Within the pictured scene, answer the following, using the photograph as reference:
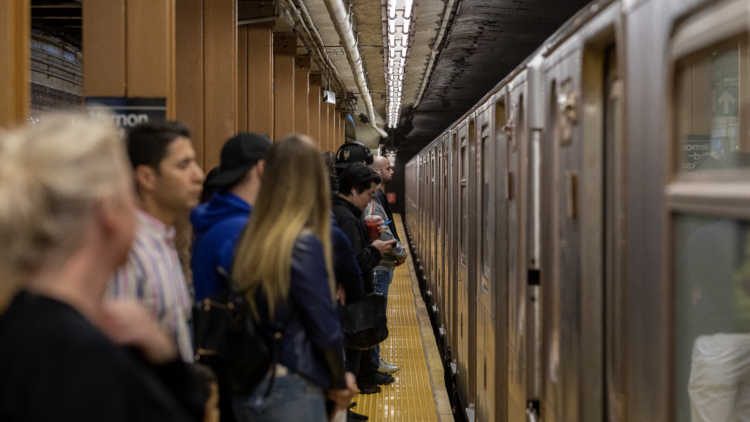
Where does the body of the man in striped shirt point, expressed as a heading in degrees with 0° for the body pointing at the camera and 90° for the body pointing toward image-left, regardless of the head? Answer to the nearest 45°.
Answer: approximately 270°

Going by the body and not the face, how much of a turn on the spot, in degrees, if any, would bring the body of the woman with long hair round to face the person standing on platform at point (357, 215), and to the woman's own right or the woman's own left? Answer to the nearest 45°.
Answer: approximately 45° to the woman's own left

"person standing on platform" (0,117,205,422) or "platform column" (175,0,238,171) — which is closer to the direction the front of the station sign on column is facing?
the person standing on platform

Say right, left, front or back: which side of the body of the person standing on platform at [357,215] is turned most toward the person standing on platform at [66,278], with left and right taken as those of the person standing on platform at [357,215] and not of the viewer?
right

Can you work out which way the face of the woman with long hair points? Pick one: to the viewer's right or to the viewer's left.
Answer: to the viewer's right

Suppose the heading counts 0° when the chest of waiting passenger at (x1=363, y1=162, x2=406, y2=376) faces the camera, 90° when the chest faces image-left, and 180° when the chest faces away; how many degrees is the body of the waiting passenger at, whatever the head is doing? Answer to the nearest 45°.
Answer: approximately 270°

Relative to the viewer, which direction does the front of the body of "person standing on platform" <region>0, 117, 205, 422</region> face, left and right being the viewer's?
facing away from the viewer and to the right of the viewer

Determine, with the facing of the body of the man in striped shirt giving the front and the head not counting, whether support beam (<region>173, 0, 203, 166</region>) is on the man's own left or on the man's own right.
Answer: on the man's own left

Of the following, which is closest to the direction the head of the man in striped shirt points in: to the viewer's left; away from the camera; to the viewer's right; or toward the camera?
to the viewer's right

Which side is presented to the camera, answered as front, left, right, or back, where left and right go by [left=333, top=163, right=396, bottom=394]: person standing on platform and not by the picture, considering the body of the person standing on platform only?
right
